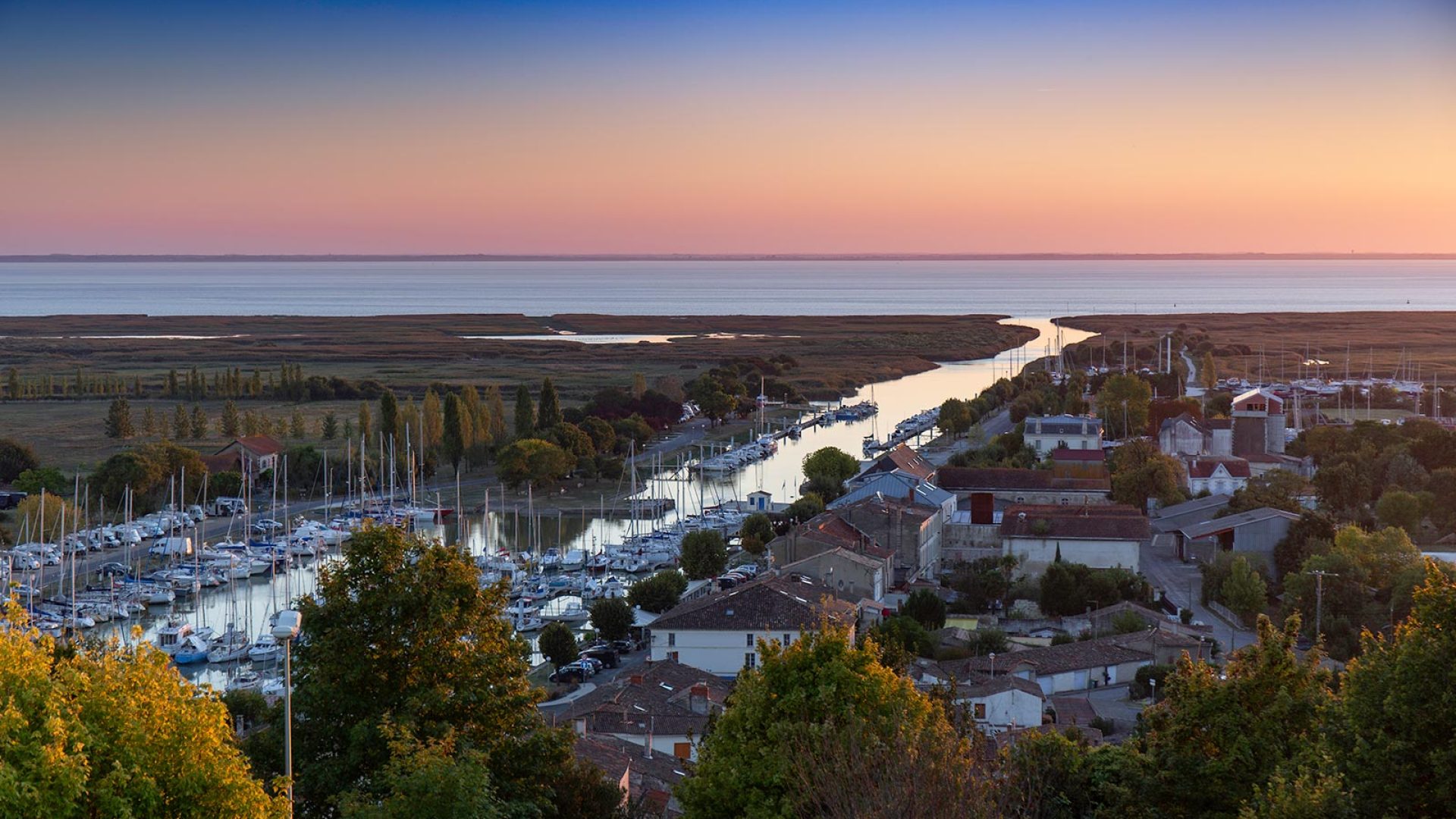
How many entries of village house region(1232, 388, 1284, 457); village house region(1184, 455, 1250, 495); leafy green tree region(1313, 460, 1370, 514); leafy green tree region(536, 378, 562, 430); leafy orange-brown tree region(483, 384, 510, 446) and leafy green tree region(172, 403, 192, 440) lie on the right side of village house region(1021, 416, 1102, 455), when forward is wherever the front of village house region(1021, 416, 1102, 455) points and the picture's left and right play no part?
3

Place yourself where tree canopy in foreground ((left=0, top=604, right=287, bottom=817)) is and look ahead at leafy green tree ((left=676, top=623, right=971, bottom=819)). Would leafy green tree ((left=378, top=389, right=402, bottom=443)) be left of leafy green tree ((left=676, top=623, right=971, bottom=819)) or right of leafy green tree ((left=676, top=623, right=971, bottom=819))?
left

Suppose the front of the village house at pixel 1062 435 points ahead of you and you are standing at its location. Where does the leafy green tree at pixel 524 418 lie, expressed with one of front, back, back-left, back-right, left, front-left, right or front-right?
right

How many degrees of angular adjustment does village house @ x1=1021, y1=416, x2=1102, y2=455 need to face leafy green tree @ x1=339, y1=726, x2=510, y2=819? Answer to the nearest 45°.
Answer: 0° — it already faces it

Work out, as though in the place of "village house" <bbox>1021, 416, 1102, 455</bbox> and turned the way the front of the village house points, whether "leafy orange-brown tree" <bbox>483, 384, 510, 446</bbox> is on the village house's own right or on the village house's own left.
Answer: on the village house's own right

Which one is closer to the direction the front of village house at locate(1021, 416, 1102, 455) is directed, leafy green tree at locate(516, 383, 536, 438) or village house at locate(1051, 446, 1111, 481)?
the village house

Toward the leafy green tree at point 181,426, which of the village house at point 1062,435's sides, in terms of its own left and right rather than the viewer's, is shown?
right

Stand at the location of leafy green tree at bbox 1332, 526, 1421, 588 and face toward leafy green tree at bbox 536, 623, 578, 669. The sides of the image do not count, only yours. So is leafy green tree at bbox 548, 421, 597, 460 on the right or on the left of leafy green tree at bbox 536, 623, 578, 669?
right

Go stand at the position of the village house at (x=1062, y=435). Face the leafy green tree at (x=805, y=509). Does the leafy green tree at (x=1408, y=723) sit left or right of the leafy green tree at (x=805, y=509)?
left

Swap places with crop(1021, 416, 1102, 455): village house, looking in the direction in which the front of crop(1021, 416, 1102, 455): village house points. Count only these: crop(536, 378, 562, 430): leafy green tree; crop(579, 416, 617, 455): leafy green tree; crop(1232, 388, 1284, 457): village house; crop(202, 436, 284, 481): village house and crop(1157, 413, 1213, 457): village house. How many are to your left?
2

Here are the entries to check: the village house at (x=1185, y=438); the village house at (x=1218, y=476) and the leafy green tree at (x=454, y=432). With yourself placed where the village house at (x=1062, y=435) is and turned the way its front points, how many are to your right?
1

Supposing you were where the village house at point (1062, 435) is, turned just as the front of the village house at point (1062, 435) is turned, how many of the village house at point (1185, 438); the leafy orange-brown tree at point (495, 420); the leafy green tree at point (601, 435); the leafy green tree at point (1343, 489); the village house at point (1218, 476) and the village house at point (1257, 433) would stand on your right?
2

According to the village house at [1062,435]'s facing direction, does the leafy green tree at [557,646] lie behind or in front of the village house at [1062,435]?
in front

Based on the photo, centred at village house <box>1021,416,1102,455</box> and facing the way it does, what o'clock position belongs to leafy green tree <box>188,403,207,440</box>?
The leafy green tree is roughly at 3 o'clock from the village house.

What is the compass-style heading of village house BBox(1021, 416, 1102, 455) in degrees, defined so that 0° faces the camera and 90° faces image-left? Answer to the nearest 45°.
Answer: approximately 0°

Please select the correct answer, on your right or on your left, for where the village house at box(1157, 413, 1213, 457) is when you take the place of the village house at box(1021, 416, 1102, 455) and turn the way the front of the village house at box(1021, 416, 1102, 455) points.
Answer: on your left
